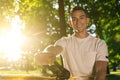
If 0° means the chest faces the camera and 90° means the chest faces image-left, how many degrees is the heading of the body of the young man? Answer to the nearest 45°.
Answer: approximately 0°

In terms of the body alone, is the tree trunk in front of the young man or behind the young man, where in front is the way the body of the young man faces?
behind
